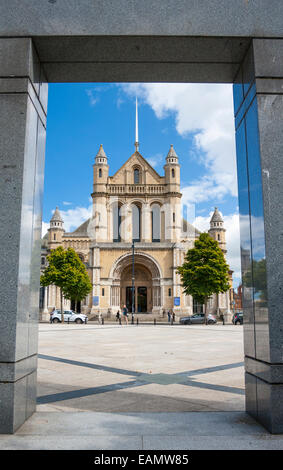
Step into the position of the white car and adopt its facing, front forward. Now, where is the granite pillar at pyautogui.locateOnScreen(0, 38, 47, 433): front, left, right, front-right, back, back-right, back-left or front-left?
right

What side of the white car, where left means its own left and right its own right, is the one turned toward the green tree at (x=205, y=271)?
front

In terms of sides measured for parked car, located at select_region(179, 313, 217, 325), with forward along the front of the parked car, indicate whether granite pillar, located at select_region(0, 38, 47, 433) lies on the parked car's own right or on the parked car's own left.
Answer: on the parked car's own left

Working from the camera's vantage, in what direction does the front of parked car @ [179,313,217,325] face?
facing to the left of the viewer

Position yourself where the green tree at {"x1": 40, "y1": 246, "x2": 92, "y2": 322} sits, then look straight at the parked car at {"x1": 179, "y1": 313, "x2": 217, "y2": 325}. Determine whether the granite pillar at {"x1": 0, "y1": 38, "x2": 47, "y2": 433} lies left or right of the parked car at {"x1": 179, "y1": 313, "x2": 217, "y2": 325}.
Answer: right

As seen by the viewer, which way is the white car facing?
to the viewer's right

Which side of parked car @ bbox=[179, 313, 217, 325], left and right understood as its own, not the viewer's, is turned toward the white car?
front
